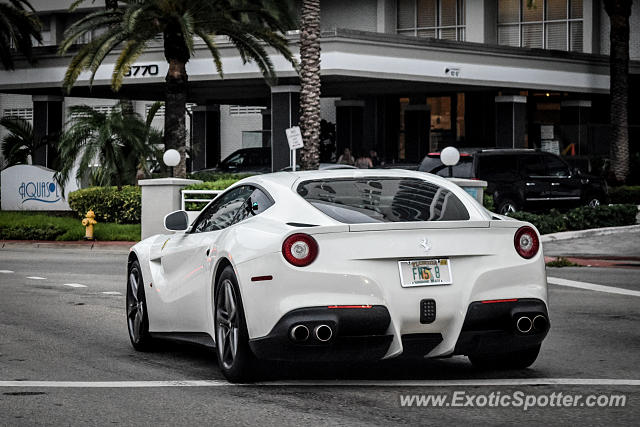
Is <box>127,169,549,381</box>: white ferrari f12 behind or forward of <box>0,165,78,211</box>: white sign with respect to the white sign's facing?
forward

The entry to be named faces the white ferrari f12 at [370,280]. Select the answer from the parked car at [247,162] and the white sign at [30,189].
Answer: the white sign

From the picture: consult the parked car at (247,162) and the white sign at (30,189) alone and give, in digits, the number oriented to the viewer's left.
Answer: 1

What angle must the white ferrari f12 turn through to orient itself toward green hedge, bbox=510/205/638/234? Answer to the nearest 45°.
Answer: approximately 45° to its right

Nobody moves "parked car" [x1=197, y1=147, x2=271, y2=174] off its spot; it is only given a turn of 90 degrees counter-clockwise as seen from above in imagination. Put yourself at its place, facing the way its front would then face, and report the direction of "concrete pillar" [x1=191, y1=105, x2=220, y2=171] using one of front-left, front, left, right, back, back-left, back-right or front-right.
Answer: back

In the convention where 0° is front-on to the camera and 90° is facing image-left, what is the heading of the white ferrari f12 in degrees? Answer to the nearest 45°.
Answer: approximately 135°

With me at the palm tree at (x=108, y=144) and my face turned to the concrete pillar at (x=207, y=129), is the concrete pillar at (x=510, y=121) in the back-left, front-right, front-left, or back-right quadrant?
front-right

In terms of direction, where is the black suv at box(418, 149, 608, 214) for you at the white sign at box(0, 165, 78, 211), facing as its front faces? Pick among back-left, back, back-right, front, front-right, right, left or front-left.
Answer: front-left

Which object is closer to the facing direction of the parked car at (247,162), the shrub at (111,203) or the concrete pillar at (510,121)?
the shrub

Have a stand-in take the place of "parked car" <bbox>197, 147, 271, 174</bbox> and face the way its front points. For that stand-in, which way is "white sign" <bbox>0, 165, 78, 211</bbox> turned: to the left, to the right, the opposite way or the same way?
to the left

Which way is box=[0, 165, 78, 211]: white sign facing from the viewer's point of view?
toward the camera

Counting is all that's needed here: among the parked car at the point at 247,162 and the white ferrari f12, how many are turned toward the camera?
0

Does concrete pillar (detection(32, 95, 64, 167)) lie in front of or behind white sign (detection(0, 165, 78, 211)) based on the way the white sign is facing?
behind

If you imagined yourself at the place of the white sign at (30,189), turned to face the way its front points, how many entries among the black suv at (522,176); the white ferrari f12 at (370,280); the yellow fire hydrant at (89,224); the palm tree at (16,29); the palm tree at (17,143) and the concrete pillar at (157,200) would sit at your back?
2

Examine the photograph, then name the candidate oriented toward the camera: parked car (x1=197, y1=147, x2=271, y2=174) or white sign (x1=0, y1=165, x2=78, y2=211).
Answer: the white sign

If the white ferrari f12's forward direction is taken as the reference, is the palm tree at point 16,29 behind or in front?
in front

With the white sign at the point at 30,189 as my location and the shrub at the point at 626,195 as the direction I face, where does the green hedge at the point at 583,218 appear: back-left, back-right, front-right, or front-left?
front-right

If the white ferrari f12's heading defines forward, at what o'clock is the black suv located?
The black suv is roughly at 2 o'clock from the white ferrari f12.

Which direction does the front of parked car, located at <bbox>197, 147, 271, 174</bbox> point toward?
to the viewer's left
